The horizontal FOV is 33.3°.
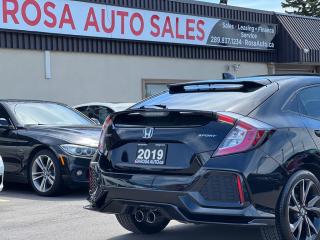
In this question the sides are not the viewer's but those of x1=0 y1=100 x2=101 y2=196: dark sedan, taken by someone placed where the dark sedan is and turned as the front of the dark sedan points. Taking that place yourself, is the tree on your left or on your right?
on your left

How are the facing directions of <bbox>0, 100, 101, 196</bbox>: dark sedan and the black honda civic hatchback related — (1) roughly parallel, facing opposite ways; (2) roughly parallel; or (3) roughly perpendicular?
roughly perpendicular

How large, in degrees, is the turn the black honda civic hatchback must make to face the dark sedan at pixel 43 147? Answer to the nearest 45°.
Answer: approximately 90° to its left

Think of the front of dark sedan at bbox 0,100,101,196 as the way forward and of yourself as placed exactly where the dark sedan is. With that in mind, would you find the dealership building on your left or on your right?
on your left

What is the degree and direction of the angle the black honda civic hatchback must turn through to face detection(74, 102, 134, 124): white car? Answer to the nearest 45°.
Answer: approximately 45° to its left

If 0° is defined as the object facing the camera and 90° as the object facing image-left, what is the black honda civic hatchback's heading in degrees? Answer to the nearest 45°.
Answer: approximately 225°

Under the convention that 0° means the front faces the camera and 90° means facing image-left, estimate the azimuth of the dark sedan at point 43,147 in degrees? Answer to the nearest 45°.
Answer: approximately 315°
